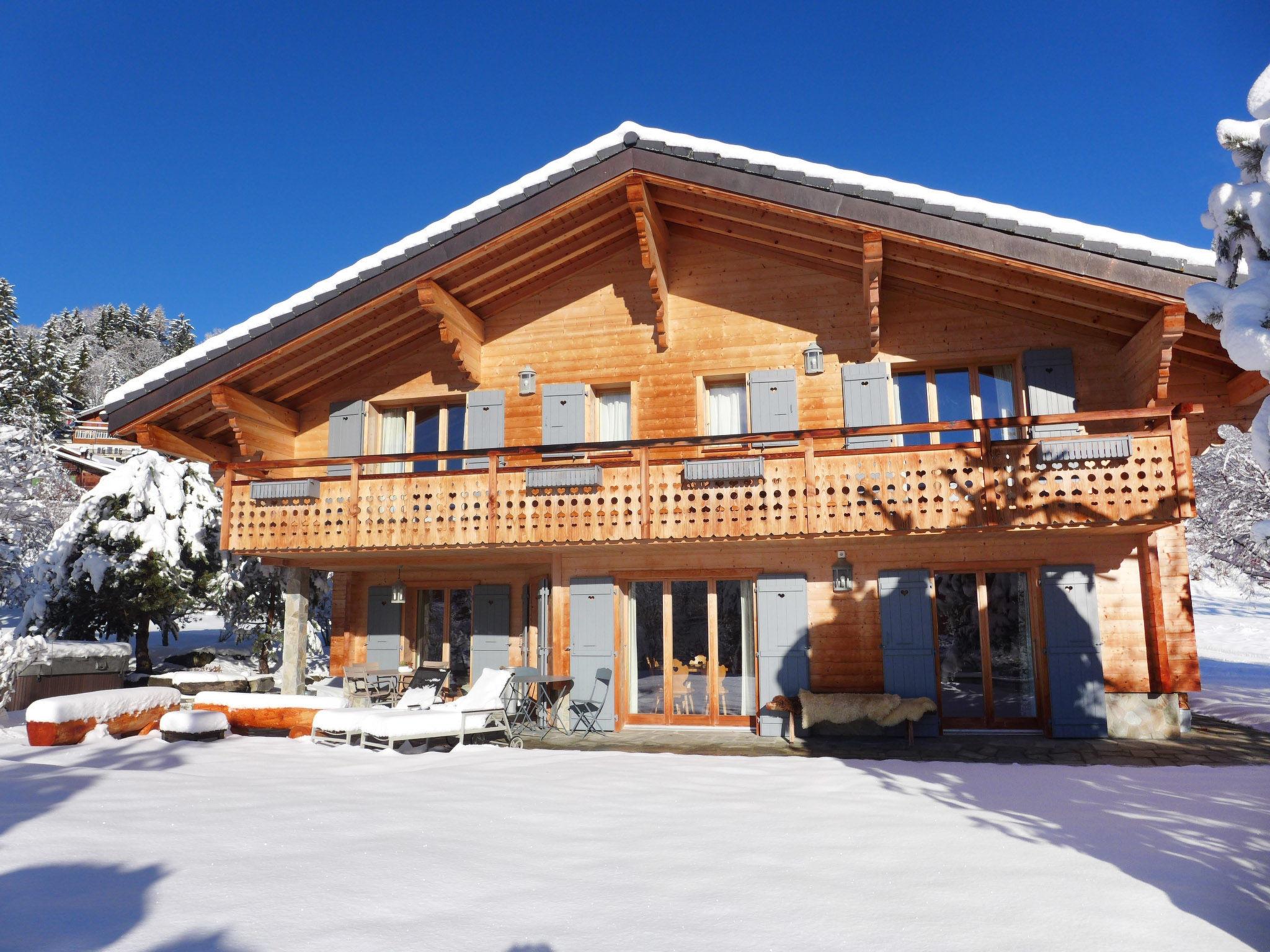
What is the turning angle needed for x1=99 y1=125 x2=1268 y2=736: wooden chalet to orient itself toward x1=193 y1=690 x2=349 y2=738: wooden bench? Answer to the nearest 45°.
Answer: approximately 90° to its right

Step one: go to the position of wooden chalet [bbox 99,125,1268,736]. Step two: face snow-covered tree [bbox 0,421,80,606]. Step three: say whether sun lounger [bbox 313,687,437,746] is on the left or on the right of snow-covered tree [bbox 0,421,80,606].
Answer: left

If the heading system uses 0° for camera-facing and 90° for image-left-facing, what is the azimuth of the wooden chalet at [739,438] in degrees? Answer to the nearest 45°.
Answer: approximately 0°

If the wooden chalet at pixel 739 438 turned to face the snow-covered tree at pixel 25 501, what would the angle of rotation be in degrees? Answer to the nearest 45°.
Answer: approximately 135° to its right

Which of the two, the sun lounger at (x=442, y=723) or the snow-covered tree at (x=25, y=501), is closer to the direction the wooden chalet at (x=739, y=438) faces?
the sun lounger

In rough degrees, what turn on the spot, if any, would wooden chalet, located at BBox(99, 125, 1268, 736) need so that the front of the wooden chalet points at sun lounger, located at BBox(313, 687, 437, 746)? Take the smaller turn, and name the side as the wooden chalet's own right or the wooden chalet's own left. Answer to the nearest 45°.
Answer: approximately 90° to the wooden chalet's own right

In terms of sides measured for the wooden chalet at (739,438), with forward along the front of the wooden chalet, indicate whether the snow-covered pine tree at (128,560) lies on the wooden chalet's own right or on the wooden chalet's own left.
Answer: on the wooden chalet's own right

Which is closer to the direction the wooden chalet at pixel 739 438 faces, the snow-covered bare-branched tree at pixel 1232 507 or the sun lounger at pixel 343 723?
the sun lounger
